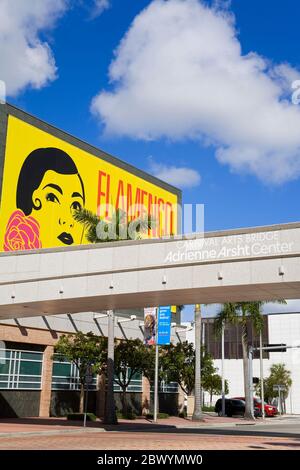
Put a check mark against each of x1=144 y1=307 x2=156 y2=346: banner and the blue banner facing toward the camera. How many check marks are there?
2

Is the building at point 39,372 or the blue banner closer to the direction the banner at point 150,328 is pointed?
the blue banner

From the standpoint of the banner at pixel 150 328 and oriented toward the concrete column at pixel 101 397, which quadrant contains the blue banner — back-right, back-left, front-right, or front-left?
back-left

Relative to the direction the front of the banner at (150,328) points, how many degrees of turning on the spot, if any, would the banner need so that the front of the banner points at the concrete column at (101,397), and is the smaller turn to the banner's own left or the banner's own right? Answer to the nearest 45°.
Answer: approximately 135° to the banner's own right

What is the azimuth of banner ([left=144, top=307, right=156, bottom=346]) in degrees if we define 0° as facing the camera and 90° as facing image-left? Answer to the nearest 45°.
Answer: approximately 0°

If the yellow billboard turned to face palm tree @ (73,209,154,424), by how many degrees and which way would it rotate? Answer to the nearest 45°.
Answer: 0° — it already faces it
